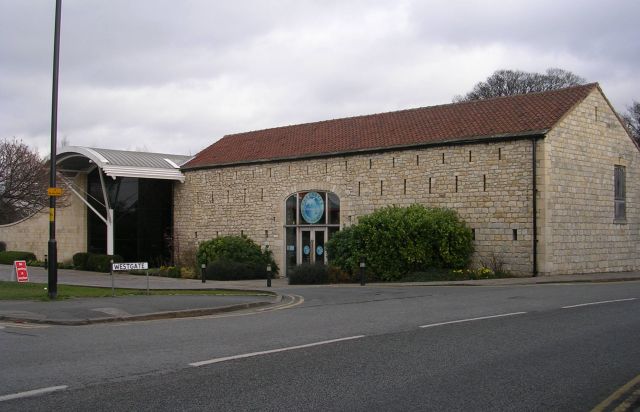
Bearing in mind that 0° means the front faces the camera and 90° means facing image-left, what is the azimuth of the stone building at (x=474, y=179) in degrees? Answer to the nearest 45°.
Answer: approximately 45°

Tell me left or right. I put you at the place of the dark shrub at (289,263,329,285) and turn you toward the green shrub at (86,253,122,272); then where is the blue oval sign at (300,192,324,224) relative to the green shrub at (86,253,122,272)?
right

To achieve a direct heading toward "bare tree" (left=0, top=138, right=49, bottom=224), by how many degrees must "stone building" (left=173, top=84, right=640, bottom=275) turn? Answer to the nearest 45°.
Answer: approximately 45° to its right

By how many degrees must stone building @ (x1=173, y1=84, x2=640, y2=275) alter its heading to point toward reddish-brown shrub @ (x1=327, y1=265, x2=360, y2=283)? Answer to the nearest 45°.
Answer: approximately 45° to its right

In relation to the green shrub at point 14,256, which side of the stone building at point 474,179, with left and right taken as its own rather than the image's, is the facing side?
right

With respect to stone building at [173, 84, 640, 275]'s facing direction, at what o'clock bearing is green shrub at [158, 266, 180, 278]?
The green shrub is roughly at 2 o'clock from the stone building.

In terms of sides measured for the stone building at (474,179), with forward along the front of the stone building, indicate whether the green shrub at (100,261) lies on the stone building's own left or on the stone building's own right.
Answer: on the stone building's own right
